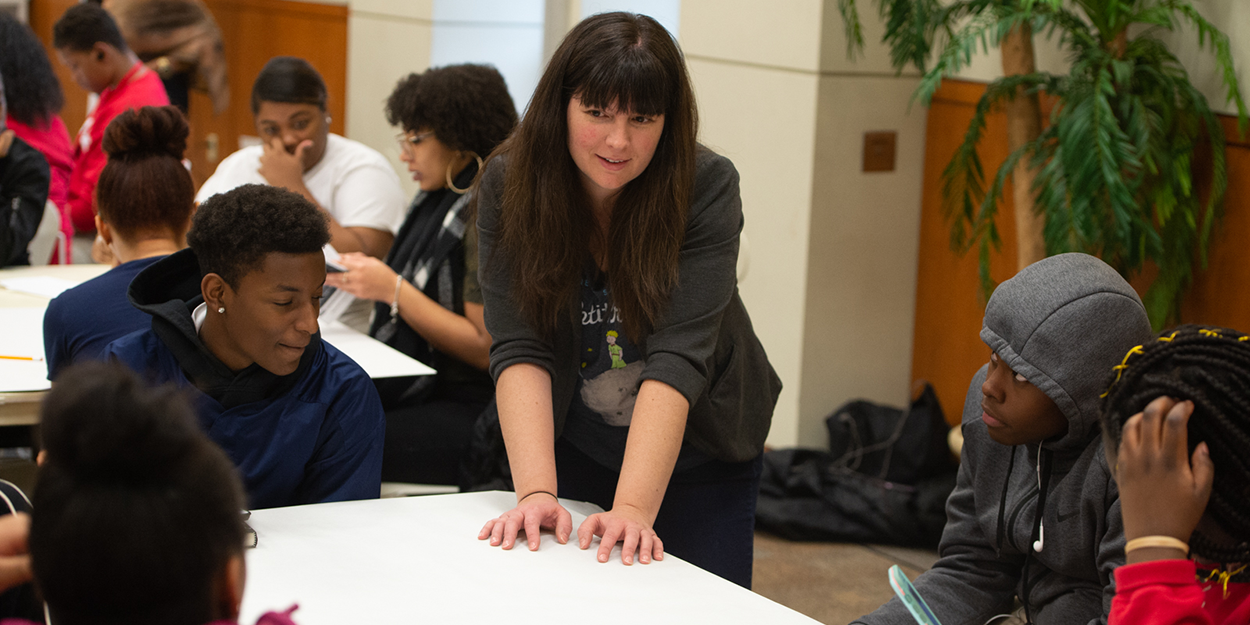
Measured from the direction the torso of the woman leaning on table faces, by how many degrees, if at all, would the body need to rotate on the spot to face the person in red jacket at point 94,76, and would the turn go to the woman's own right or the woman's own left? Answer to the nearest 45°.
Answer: approximately 90° to the woman's own right

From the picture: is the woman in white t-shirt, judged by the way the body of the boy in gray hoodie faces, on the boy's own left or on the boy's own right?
on the boy's own right

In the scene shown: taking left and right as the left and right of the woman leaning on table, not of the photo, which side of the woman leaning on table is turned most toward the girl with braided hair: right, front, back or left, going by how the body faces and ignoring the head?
left

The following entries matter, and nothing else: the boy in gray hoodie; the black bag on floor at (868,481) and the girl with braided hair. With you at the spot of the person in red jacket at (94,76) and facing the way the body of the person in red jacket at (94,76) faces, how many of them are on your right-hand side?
0

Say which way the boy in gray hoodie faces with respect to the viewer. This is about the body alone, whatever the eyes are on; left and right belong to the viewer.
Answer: facing the viewer and to the left of the viewer

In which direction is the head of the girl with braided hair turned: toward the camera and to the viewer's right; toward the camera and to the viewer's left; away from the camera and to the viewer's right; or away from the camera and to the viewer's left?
away from the camera and to the viewer's left

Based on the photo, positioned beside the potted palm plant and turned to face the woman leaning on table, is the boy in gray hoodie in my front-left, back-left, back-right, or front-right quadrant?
front-left

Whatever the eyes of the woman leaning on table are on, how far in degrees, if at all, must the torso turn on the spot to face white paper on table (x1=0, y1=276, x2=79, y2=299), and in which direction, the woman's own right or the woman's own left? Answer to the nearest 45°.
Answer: approximately 90° to the woman's own right

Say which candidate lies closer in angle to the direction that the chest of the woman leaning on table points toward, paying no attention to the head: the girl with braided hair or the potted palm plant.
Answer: the girl with braided hair

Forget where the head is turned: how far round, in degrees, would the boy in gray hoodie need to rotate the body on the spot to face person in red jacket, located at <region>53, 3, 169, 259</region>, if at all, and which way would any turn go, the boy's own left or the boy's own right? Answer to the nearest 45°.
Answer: approximately 90° to the boy's own right

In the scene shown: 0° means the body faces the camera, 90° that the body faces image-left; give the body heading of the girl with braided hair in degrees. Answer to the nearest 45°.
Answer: approximately 135°
